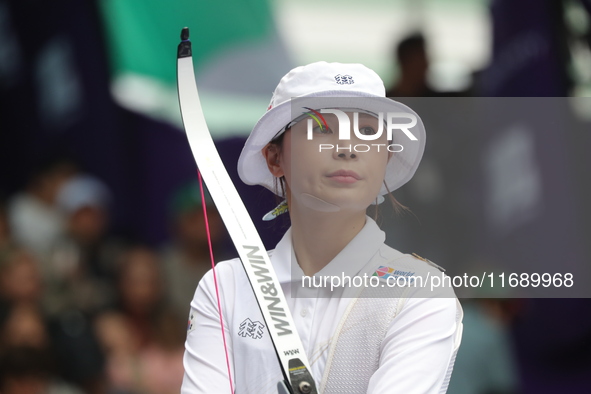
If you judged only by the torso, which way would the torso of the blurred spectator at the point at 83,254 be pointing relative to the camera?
toward the camera

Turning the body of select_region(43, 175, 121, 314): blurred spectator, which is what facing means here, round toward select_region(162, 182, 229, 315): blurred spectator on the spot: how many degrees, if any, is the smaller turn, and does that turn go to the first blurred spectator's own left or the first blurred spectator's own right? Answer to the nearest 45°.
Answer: approximately 45° to the first blurred spectator's own left

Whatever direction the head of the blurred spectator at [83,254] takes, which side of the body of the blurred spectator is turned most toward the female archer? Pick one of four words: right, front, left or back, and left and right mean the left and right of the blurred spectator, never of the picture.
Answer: front

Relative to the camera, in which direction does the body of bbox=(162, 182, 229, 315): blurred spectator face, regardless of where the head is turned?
toward the camera

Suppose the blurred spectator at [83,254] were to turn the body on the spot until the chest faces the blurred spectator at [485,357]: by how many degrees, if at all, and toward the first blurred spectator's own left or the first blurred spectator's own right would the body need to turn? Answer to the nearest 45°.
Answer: approximately 45° to the first blurred spectator's own left

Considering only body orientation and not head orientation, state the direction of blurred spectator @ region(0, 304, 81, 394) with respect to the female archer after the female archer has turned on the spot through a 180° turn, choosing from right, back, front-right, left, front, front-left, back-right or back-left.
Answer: front-left

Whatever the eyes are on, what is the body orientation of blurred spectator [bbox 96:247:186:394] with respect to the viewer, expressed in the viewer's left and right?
facing the viewer

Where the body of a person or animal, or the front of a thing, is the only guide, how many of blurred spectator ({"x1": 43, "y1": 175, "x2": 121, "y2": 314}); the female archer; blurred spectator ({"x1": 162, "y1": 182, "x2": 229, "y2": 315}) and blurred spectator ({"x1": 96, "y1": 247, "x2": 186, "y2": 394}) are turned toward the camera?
4

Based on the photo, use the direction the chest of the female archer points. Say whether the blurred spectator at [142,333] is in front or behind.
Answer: behind

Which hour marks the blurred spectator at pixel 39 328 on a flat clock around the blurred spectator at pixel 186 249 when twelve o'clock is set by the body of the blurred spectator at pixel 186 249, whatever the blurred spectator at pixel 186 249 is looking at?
the blurred spectator at pixel 39 328 is roughly at 3 o'clock from the blurred spectator at pixel 186 249.
